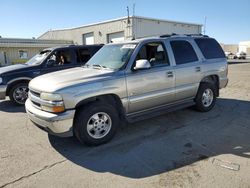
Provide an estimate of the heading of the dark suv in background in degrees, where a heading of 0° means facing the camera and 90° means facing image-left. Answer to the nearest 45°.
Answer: approximately 45°

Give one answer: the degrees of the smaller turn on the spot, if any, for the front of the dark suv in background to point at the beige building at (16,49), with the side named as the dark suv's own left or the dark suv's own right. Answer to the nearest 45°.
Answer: approximately 135° to the dark suv's own right

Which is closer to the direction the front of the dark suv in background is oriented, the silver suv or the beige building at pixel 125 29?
the silver suv

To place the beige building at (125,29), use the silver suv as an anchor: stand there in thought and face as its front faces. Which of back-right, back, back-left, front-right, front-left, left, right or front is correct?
back-right

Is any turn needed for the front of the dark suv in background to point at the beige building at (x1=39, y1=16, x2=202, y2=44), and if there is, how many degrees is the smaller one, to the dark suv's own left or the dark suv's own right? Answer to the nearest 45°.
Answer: approximately 180°

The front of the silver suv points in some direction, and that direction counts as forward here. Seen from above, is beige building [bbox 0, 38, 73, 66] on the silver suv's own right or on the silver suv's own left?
on the silver suv's own right

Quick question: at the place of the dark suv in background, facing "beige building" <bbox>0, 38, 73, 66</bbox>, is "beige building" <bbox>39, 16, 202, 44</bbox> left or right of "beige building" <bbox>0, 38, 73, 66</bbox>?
right

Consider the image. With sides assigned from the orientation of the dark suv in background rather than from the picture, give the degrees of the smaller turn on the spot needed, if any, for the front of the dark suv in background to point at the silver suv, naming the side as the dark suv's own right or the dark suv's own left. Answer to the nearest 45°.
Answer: approximately 90° to the dark suv's own left
